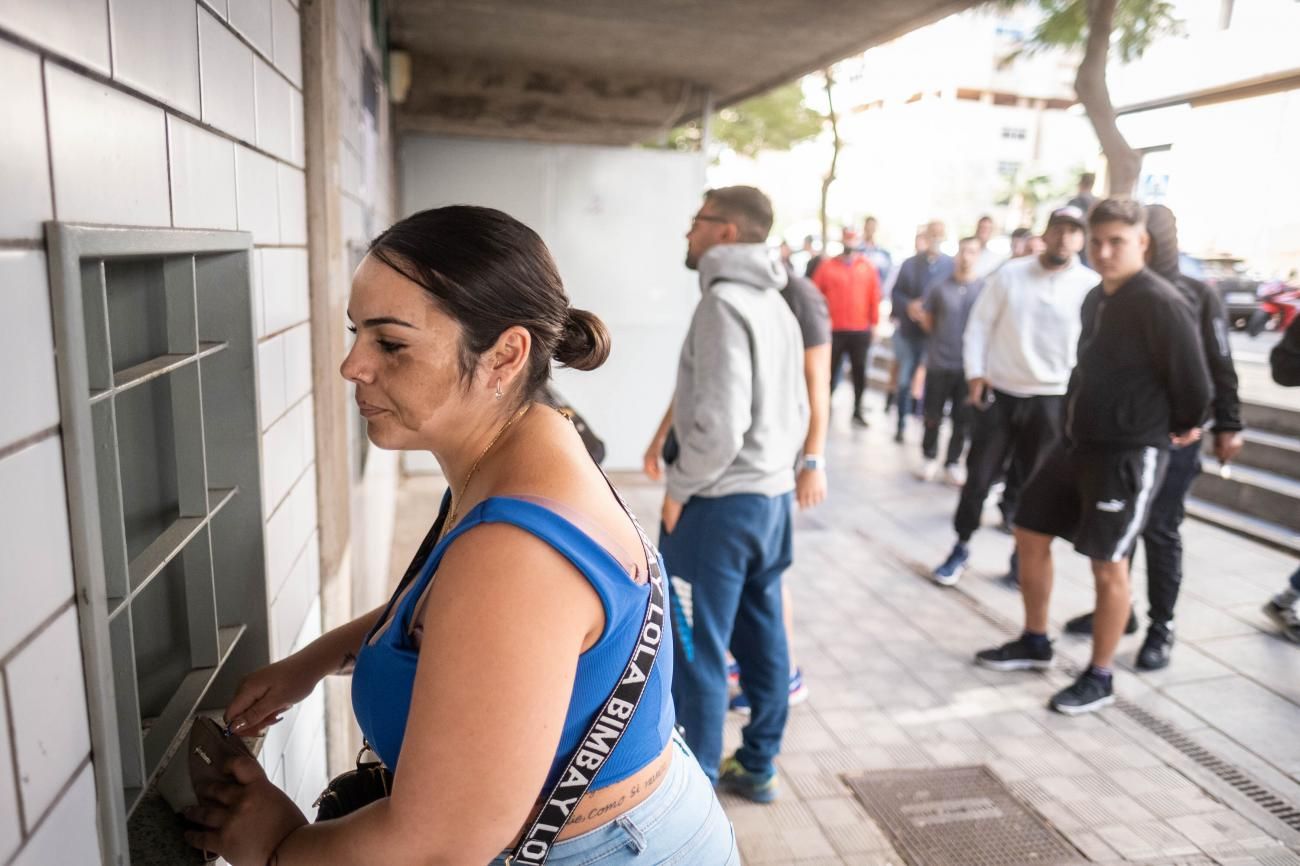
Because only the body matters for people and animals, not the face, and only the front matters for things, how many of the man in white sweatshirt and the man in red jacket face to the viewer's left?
0

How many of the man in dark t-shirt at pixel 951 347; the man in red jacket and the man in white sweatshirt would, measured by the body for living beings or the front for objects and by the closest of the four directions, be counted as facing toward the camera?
3

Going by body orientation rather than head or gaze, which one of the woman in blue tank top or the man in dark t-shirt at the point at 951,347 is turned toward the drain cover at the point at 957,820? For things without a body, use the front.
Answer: the man in dark t-shirt

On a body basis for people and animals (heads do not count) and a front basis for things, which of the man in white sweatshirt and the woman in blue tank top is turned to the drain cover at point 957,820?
the man in white sweatshirt

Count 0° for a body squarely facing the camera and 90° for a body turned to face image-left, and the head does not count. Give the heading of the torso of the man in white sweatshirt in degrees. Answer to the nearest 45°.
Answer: approximately 0°

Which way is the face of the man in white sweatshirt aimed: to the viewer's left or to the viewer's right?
to the viewer's left

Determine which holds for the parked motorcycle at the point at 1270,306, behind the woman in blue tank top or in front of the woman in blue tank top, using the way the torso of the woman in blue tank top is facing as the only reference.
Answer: behind

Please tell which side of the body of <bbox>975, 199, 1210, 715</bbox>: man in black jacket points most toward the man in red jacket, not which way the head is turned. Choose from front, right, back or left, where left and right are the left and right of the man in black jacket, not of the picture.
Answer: right

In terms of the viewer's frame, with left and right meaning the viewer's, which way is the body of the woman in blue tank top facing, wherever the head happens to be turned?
facing to the left of the viewer

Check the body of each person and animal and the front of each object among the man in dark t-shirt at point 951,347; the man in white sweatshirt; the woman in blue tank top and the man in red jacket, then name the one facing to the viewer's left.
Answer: the woman in blue tank top

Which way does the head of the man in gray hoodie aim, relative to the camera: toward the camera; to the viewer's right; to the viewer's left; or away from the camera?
to the viewer's left
